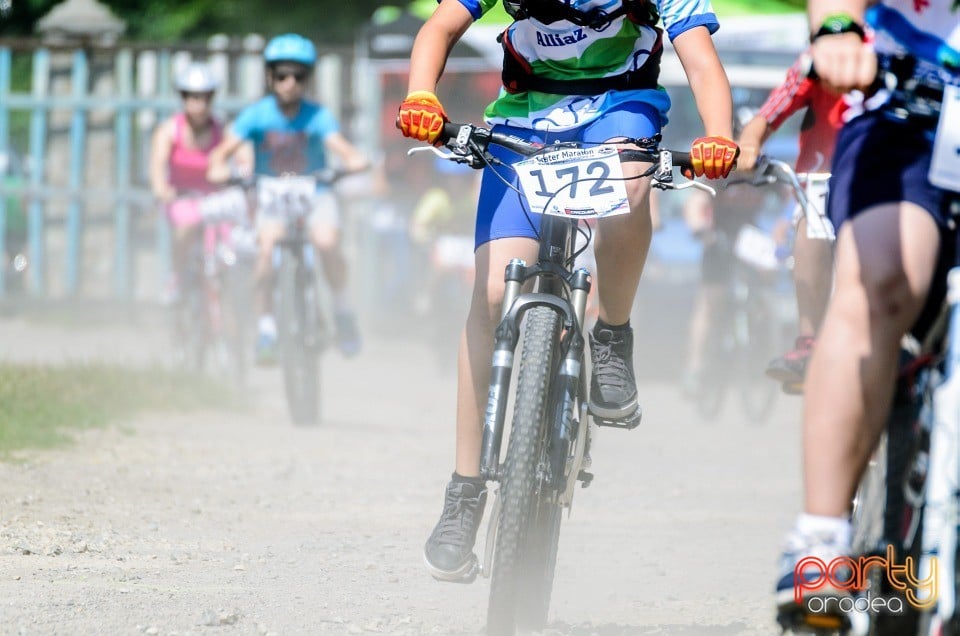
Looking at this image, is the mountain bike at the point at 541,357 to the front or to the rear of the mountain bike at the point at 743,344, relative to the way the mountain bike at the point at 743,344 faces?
to the front

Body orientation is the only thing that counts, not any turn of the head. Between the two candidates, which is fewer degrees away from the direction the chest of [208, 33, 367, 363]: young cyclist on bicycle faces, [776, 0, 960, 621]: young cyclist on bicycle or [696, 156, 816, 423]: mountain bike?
the young cyclist on bicycle

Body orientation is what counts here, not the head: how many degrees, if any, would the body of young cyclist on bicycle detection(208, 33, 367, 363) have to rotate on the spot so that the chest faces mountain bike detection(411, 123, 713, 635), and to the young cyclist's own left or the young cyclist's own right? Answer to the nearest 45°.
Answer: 0° — they already face it

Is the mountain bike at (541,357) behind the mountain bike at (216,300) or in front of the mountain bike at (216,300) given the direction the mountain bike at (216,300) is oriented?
in front

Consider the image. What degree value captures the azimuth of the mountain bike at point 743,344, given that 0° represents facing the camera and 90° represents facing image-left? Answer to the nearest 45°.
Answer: approximately 0°

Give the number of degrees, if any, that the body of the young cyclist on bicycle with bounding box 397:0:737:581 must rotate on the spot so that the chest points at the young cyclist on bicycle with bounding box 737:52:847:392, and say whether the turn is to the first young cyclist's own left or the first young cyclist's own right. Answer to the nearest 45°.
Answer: approximately 135° to the first young cyclist's own left
